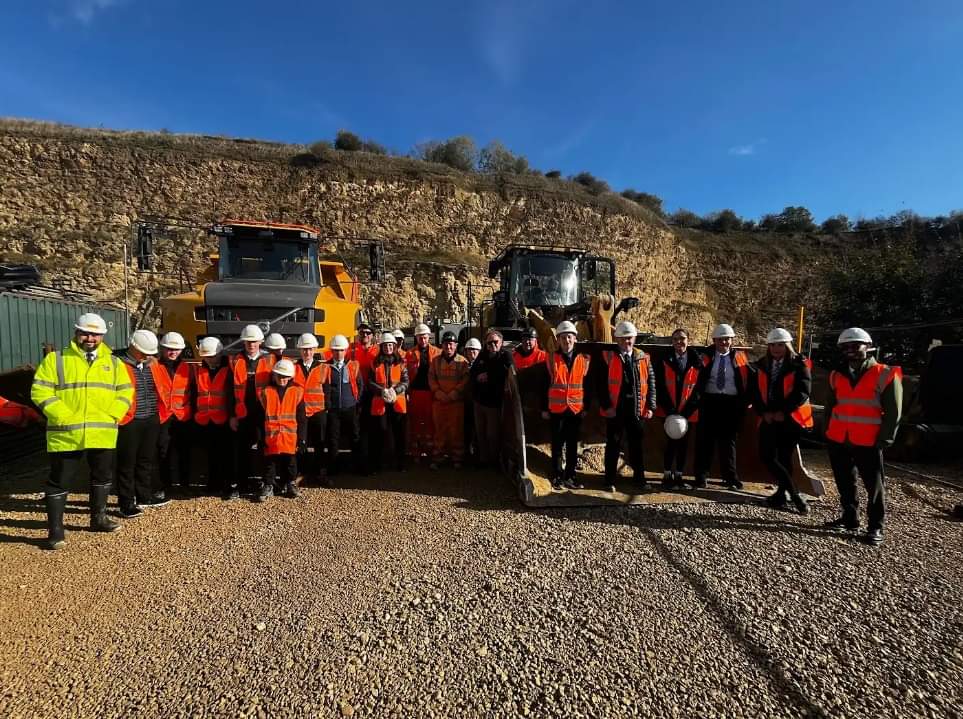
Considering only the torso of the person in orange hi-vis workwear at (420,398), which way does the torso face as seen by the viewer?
toward the camera

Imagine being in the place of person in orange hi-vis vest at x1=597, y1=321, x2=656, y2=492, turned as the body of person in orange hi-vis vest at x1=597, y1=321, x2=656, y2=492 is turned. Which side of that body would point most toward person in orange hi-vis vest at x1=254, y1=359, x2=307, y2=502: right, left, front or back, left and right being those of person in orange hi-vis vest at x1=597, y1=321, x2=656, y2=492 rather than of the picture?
right

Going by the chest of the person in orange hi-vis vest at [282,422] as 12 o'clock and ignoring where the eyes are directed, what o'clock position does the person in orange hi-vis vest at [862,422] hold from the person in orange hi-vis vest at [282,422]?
the person in orange hi-vis vest at [862,422] is roughly at 10 o'clock from the person in orange hi-vis vest at [282,422].

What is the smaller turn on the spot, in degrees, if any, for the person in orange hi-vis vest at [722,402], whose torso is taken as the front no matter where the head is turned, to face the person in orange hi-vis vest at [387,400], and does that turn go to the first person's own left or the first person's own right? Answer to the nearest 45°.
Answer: approximately 90° to the first person's own right

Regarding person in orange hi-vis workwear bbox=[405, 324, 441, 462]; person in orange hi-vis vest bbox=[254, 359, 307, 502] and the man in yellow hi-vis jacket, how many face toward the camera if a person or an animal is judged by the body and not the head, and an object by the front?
3

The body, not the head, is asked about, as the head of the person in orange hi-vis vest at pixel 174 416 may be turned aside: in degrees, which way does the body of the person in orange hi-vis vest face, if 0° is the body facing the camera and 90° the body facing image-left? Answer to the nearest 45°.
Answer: approximately 0°

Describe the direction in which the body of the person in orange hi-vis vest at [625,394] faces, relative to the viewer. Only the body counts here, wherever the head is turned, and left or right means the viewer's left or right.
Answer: facing the viewer

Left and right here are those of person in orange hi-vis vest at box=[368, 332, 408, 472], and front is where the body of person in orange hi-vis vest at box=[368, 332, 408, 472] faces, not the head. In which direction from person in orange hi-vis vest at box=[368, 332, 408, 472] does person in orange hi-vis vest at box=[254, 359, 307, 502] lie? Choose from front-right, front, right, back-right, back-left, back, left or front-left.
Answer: front-right

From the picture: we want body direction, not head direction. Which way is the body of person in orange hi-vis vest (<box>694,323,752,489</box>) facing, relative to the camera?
toward the camera

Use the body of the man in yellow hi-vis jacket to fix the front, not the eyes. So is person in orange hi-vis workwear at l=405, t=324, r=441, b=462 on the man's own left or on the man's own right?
on the man's own left
